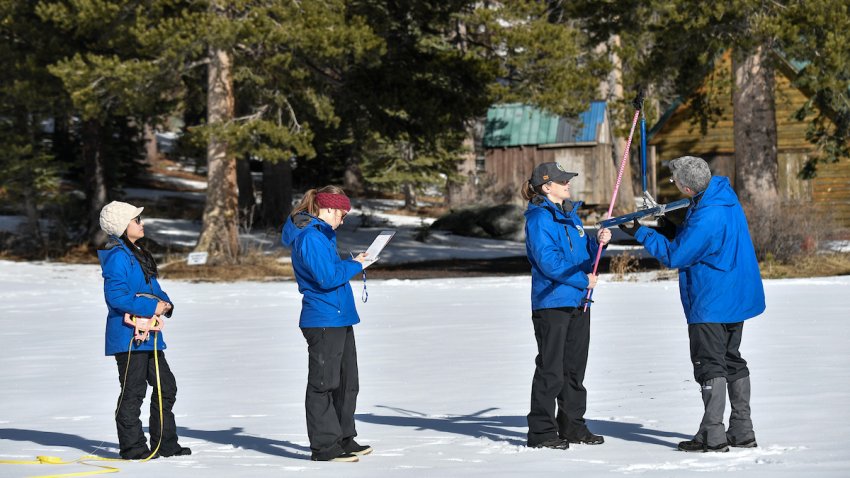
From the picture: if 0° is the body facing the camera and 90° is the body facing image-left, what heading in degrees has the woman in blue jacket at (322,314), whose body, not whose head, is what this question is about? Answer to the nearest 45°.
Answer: approximately 270°

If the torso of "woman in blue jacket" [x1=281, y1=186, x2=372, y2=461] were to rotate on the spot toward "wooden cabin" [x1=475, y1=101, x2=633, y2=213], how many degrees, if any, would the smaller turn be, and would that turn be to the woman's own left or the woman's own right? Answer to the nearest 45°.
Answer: approximately 90° to the woman's own left

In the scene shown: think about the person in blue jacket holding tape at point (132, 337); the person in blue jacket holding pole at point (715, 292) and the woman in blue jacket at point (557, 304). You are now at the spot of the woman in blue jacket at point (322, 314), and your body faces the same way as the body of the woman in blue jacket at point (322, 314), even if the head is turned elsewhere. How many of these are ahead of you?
2

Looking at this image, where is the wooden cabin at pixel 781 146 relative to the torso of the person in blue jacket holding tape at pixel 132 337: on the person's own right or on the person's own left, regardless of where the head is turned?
on the person's own left

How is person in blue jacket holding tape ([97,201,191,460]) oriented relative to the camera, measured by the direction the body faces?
to the viewer's right

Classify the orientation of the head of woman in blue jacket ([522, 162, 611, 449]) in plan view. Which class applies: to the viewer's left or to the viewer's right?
to the viewer's right

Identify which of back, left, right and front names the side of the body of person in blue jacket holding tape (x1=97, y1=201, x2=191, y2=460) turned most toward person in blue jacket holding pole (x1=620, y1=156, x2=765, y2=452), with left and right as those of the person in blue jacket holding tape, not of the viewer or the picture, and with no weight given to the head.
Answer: front

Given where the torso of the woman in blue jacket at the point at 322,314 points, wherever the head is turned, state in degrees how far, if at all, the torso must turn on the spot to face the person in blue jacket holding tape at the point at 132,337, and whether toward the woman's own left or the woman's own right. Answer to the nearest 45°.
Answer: approximately 180°

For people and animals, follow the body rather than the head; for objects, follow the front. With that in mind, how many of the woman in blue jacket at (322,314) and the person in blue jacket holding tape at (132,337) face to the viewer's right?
2

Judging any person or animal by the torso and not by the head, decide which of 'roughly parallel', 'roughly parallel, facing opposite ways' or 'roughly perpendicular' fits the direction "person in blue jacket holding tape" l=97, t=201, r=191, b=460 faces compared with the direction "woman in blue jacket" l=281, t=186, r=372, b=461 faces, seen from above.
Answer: roughly parallel

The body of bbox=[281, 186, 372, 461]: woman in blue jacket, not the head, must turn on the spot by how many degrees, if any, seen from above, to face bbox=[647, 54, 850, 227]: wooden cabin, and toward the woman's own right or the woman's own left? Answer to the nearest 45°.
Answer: approximately 45° to the woman's own left

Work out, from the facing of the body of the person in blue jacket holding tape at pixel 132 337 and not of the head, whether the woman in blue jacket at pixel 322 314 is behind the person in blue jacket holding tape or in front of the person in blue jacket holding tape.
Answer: in front

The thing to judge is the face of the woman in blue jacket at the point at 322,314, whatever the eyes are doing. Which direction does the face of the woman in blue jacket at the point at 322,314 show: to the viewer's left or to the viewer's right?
to the viewer's right

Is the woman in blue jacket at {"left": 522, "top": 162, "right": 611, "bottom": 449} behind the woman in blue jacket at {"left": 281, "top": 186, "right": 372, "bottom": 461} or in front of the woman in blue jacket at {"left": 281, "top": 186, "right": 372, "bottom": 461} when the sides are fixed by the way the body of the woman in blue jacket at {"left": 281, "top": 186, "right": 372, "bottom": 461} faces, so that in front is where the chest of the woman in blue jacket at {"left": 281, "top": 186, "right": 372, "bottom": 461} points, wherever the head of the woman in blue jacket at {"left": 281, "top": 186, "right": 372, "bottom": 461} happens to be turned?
in front

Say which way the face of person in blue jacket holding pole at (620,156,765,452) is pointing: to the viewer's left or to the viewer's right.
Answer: to the viewer's left

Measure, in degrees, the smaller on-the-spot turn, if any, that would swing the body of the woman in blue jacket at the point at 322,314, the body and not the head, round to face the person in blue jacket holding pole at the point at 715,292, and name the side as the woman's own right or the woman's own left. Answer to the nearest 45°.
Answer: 0° — they already face them
